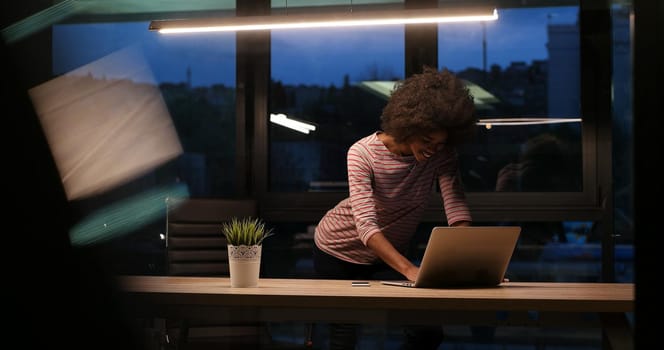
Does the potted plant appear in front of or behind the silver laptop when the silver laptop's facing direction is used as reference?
in front

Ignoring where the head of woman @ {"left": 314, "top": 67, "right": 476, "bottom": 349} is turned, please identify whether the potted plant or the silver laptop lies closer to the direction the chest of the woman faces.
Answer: the silver laptop

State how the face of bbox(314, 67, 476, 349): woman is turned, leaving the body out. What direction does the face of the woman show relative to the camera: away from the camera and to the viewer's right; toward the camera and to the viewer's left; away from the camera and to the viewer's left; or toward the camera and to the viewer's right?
toward the camera and to the viewer's right

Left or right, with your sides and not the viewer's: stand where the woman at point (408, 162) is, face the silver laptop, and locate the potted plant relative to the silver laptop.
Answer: right

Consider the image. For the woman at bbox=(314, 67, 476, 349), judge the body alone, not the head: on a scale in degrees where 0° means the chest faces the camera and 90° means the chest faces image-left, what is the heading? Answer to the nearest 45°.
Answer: approximately 315°

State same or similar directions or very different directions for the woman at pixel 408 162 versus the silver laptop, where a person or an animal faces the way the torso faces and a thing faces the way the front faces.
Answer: very different directions

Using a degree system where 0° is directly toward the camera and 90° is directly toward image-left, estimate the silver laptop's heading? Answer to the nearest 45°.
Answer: approximately 135°

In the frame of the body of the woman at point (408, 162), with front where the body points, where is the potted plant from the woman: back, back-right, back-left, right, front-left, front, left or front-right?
right
